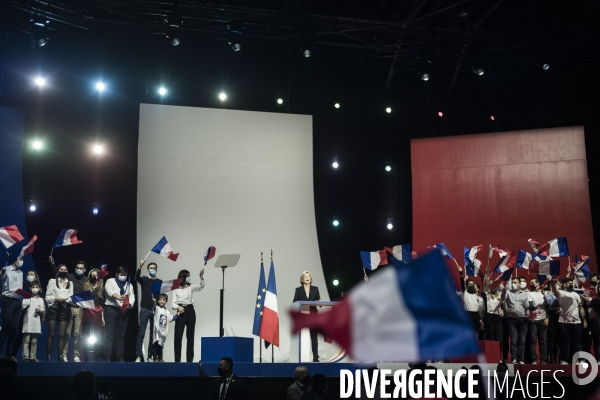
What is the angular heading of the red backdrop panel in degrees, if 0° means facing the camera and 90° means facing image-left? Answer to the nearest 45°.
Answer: approximately 0°

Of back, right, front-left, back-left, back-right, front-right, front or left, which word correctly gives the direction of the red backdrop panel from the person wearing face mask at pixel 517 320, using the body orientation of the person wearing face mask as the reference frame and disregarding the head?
back

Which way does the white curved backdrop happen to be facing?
toward the camera

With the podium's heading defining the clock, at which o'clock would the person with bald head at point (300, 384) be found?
The person with bald head is roughly at 12 o'clock from the podium.

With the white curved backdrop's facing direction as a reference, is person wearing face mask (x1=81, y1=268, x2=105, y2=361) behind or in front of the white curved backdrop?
in front

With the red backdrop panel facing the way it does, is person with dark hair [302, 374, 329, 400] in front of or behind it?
in front

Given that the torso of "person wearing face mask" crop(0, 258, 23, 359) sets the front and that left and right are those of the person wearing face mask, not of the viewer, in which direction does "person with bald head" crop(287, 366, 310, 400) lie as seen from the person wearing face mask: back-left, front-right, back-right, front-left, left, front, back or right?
front

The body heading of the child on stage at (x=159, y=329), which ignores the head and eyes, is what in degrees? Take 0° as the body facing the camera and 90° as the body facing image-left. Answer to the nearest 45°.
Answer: approximately 315°

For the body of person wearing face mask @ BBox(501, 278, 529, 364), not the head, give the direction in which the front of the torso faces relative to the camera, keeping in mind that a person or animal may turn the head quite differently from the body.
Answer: toward the camera

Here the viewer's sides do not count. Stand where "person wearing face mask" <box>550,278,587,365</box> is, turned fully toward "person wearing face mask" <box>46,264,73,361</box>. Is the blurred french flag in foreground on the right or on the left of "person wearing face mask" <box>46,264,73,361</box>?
left

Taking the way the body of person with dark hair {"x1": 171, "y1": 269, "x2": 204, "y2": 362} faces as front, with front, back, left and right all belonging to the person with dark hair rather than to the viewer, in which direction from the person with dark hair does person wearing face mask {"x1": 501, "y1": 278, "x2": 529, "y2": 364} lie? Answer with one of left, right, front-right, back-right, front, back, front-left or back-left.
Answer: front-left
